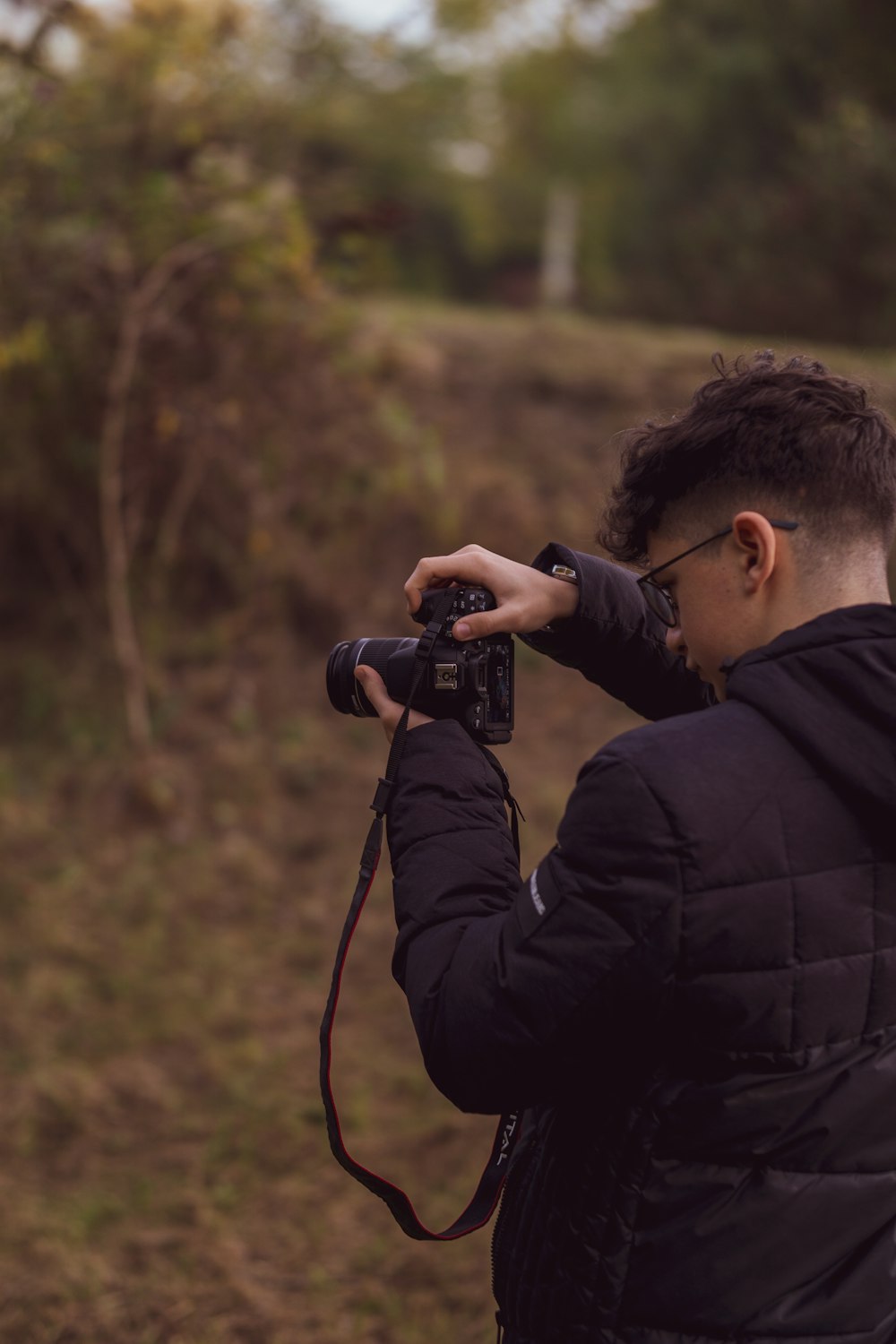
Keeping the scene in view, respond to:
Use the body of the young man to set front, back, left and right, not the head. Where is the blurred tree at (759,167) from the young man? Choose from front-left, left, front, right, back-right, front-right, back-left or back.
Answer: front-right

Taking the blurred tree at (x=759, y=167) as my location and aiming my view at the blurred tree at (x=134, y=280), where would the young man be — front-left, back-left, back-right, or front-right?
front-left

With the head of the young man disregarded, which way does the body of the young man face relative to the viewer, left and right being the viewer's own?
facing away from the viewer and to the left of the viewer

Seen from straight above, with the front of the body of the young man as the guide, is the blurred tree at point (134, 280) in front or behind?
in front

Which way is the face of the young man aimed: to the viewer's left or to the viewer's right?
to the viewer's left
